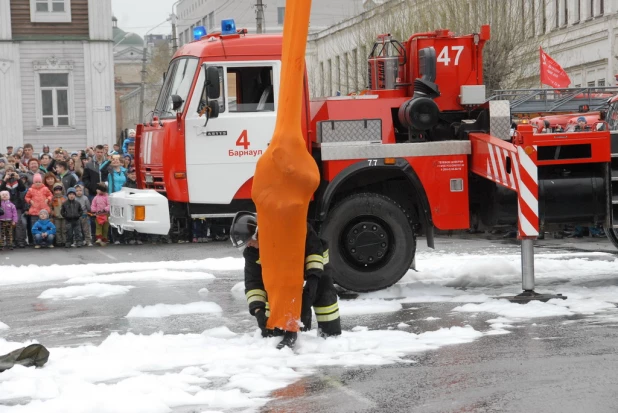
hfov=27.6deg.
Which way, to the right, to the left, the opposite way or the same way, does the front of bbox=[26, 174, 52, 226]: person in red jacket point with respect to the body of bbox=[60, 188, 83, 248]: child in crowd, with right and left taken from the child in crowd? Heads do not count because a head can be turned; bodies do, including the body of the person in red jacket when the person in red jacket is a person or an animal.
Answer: the same way

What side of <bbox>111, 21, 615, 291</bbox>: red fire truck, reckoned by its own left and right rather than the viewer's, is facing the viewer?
left

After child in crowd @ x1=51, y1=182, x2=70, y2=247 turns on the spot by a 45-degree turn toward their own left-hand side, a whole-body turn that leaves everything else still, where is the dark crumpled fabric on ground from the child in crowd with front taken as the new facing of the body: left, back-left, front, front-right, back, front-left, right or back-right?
front-right

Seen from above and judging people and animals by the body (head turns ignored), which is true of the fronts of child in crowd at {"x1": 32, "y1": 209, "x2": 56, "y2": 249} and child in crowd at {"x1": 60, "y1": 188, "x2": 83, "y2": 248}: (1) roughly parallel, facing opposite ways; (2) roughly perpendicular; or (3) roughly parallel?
roughly parallel

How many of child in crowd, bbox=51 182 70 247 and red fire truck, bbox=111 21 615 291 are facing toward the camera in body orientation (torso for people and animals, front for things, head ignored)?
1

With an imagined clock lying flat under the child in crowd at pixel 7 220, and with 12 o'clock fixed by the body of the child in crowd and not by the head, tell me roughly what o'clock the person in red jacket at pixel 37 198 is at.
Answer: The person in red jacket is roughly at 9 o'clock from the child in crowd.

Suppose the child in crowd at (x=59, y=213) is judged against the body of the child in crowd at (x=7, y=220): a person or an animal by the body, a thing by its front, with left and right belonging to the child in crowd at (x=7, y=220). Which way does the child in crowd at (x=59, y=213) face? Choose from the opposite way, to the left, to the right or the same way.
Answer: the same way

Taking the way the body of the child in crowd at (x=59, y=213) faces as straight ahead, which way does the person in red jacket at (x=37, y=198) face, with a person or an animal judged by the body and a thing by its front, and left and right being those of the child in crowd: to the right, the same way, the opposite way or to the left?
the same way

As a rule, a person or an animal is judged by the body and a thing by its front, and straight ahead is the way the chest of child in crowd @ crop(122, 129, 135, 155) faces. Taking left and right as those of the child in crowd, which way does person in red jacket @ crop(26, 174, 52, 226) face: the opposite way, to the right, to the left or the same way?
the same way

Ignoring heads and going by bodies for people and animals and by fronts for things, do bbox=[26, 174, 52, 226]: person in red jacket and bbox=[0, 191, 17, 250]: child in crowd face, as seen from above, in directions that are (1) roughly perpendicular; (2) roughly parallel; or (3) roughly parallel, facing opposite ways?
roughly parallel

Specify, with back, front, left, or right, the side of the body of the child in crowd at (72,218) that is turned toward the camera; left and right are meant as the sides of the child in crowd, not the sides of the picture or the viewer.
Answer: front

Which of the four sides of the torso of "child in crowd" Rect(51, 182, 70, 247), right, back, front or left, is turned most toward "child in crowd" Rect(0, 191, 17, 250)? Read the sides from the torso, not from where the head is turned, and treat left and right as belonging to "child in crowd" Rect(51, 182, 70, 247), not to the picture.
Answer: right

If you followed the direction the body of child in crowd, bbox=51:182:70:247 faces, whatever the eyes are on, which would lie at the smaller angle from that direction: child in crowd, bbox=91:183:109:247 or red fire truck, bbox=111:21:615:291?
the red fire truck

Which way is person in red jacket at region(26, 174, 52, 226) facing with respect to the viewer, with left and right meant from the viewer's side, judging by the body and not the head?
facing the viewer

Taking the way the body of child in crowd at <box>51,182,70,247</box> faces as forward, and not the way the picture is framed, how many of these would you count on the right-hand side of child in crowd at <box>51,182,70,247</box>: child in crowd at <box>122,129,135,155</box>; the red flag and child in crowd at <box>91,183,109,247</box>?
0

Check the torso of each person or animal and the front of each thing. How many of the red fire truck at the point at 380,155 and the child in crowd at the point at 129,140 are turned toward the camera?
1

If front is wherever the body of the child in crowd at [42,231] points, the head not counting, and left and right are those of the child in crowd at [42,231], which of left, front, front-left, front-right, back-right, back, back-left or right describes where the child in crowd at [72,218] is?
left
